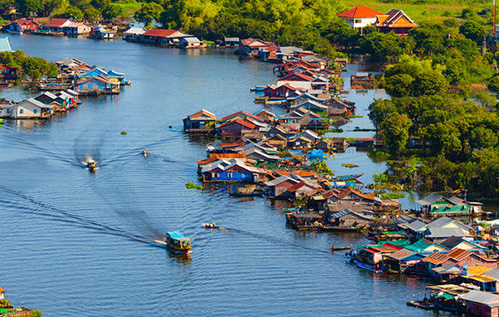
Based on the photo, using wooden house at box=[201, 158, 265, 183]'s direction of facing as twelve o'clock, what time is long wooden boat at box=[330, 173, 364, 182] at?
The long wooden boat is roughly at 9 o'clock from the wooden house.

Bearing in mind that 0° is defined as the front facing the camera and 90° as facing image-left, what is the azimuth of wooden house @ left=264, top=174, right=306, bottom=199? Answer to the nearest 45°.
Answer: approximately 45°

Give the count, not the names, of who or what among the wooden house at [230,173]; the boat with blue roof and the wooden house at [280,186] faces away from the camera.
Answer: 0

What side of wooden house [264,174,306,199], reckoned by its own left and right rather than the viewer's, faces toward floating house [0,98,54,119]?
right

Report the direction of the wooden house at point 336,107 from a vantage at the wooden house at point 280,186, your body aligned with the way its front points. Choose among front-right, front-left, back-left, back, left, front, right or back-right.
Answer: back-right

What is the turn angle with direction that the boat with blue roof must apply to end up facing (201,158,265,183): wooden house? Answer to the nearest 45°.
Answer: approximately 135° to its left

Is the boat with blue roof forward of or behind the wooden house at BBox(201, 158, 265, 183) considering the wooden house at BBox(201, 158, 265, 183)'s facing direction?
forward

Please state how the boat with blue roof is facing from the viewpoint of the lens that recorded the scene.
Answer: facing the viewer and to the right of the viewer

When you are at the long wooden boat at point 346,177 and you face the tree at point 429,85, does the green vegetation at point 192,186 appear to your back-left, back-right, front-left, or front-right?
back-left

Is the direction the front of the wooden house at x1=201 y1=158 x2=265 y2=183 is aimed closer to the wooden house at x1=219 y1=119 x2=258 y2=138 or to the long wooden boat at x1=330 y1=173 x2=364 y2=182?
the long wooden boat

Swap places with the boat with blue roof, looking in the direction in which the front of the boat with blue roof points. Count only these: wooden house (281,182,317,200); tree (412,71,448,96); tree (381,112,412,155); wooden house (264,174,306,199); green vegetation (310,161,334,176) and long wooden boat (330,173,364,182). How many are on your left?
6

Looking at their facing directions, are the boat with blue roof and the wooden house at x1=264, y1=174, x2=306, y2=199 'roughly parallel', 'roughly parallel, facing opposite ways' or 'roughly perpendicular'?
roughly perpendicular

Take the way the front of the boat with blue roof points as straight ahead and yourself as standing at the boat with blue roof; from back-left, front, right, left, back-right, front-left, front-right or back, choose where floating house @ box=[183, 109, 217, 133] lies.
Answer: back-left

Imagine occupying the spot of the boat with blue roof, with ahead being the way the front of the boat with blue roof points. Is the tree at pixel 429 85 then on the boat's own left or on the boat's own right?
on the boat's own left
